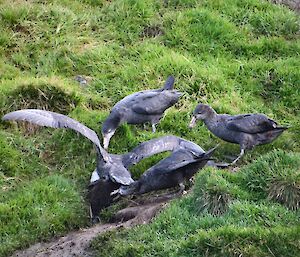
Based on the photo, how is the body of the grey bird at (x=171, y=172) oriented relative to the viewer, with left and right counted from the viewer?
facing to the left of the viewer

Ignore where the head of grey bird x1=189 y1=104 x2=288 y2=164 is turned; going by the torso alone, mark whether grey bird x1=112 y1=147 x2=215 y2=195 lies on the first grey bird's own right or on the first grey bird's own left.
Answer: on the first grey bird's own left

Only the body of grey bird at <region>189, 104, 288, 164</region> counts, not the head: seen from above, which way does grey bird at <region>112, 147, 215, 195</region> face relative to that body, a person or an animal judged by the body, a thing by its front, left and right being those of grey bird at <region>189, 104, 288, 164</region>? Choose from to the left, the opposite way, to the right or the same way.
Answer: the same way

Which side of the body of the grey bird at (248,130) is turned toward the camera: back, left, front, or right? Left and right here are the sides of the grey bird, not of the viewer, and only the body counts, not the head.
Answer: left

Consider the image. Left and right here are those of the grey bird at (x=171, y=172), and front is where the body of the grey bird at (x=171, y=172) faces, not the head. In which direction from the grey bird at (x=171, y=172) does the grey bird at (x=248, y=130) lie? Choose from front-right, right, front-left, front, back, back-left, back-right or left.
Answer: back-right

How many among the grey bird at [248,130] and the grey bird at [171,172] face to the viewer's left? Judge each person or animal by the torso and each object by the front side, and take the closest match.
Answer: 2

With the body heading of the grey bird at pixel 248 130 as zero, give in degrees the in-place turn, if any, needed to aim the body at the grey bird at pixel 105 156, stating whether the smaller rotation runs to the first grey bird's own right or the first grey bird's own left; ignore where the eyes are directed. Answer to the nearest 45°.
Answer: approximately 45° to the first grey bird's own left
